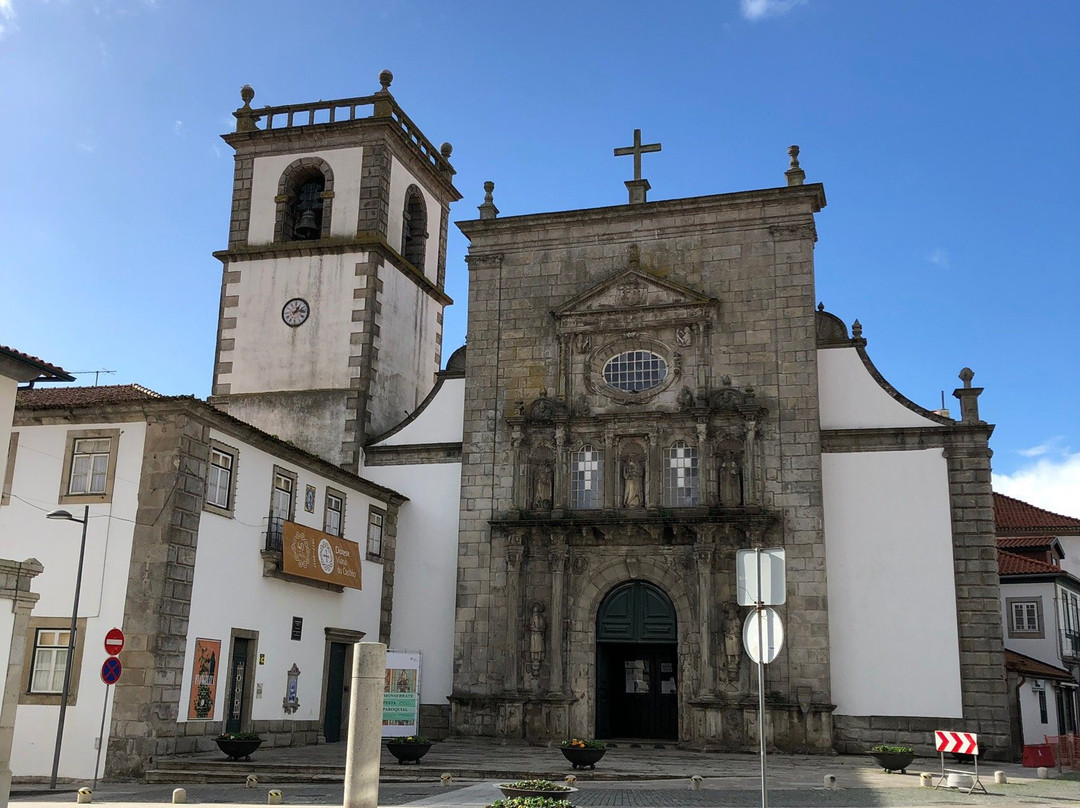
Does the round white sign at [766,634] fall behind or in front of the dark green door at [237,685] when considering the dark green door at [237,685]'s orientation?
in front

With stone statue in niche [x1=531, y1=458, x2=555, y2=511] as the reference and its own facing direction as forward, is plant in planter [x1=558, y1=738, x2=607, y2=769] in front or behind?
in front

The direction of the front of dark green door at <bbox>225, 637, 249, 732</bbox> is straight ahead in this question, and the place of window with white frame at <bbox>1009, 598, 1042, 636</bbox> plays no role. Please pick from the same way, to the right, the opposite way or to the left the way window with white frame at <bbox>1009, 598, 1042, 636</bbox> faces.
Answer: to the right

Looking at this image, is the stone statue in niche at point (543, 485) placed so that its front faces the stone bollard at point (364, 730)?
yes

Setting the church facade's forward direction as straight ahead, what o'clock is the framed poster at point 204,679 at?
The framed poster is roughly at 2 o'clock from the church facade.

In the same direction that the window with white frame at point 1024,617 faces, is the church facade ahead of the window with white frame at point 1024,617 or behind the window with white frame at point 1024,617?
ahead

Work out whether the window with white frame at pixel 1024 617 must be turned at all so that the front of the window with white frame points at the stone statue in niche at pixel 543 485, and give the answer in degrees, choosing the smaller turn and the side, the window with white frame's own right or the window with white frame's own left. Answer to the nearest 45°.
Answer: approximately 45° to the window with white frame's own right

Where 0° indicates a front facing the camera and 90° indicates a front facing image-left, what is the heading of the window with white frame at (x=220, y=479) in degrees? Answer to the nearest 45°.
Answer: approximately 315°

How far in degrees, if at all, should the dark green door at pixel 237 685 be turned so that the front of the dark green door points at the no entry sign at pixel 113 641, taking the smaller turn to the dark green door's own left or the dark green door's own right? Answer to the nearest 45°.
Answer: approximately 90° to the dark green door's own right
